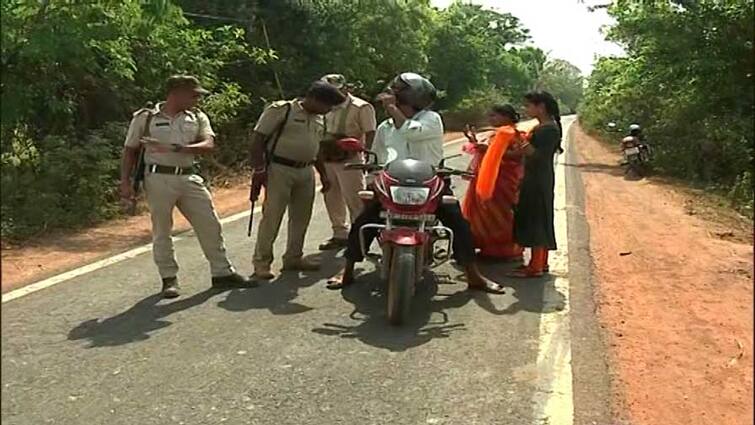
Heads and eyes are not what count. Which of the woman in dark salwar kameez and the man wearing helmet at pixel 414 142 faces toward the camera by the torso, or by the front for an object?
the man wearing helmet

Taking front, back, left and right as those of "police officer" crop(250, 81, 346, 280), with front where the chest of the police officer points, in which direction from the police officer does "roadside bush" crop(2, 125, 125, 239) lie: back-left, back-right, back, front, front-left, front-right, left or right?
back

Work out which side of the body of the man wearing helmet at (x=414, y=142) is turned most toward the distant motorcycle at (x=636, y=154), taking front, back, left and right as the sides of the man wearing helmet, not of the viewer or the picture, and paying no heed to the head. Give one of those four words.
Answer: back

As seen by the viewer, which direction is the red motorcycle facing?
toward the camera

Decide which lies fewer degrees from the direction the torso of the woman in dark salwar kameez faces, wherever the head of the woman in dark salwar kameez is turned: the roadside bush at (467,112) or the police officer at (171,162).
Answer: the police officer

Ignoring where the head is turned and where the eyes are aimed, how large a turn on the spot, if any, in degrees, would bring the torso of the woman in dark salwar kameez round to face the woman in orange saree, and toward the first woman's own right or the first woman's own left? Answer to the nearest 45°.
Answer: approximately 45° to the first woman's own right

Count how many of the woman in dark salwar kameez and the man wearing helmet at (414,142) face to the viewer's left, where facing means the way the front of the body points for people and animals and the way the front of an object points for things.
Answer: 1

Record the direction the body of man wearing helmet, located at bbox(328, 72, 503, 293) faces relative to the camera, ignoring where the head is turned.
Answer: toward the camera

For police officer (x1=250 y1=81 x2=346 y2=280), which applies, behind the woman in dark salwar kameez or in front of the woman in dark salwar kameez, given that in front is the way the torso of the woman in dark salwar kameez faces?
in front

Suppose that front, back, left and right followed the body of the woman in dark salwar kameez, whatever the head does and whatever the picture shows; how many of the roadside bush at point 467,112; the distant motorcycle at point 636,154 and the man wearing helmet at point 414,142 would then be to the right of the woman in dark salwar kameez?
2

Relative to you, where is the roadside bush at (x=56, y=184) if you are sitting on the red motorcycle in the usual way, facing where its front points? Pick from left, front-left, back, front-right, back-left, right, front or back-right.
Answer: back-right

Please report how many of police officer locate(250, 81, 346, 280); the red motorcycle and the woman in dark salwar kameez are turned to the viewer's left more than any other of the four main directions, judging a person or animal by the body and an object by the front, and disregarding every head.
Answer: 1

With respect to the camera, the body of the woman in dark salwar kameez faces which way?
to the viewer's left

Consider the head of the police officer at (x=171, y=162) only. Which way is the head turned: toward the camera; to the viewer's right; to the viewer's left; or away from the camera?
to the viewer's right

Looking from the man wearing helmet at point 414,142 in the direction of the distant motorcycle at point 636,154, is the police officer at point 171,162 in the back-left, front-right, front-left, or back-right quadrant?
back-left

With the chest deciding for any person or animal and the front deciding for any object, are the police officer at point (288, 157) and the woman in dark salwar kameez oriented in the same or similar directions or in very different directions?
very different directions
